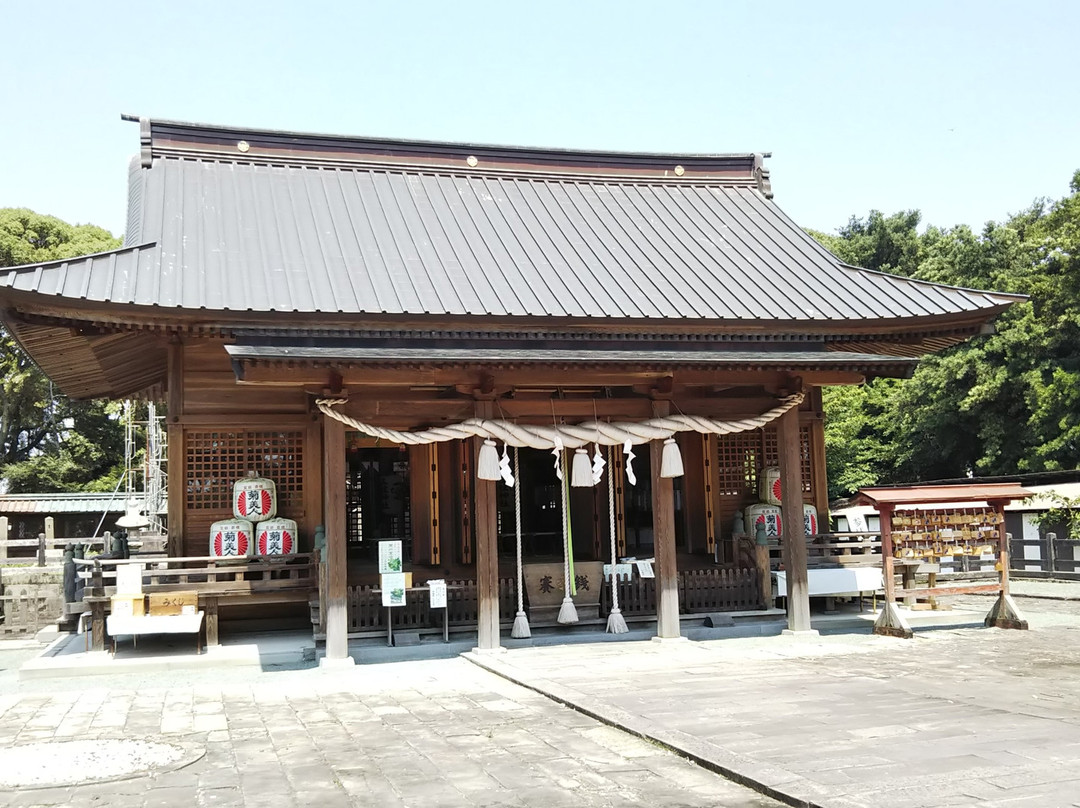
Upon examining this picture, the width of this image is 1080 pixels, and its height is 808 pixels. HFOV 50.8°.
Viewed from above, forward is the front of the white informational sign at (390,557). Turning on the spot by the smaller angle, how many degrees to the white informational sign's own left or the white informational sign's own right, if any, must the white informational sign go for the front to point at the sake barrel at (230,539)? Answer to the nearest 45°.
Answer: approximately 135° to the white informational sign's own right

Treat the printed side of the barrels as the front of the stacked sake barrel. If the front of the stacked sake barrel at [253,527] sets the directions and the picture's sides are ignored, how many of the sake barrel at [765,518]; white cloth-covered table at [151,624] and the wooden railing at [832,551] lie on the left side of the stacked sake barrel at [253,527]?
2

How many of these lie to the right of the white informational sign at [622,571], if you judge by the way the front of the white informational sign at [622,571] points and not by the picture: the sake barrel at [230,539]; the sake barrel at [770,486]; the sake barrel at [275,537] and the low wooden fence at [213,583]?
3

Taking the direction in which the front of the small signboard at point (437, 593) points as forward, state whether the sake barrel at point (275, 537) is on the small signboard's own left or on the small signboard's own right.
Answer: on the small signboard's own right

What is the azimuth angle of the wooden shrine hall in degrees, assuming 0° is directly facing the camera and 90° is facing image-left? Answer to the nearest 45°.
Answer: approximately 0°

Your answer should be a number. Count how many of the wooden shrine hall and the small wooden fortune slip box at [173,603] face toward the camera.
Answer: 2

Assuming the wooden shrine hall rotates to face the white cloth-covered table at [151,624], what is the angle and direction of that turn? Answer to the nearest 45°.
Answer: approximately 90° to its right
